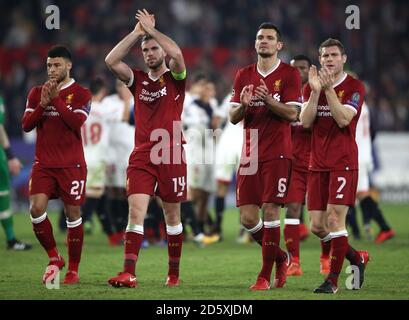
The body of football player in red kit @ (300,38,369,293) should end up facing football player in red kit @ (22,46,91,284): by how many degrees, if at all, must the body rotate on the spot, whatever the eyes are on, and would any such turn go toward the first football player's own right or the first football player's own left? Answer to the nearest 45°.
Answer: approximately 45° to the first football player's own right

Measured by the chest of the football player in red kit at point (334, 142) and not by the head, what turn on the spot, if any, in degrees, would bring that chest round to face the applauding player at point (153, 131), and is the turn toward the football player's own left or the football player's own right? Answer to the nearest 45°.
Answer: approximately 45° to the football player's own right

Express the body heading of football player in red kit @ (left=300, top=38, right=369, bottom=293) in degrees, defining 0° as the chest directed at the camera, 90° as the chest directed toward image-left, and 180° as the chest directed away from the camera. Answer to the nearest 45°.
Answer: approximately 45°

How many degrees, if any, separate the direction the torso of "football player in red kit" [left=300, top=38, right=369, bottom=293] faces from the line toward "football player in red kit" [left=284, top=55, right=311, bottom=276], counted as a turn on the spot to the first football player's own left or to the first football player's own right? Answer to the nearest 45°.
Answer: approximately 135° to the first football player's own right
